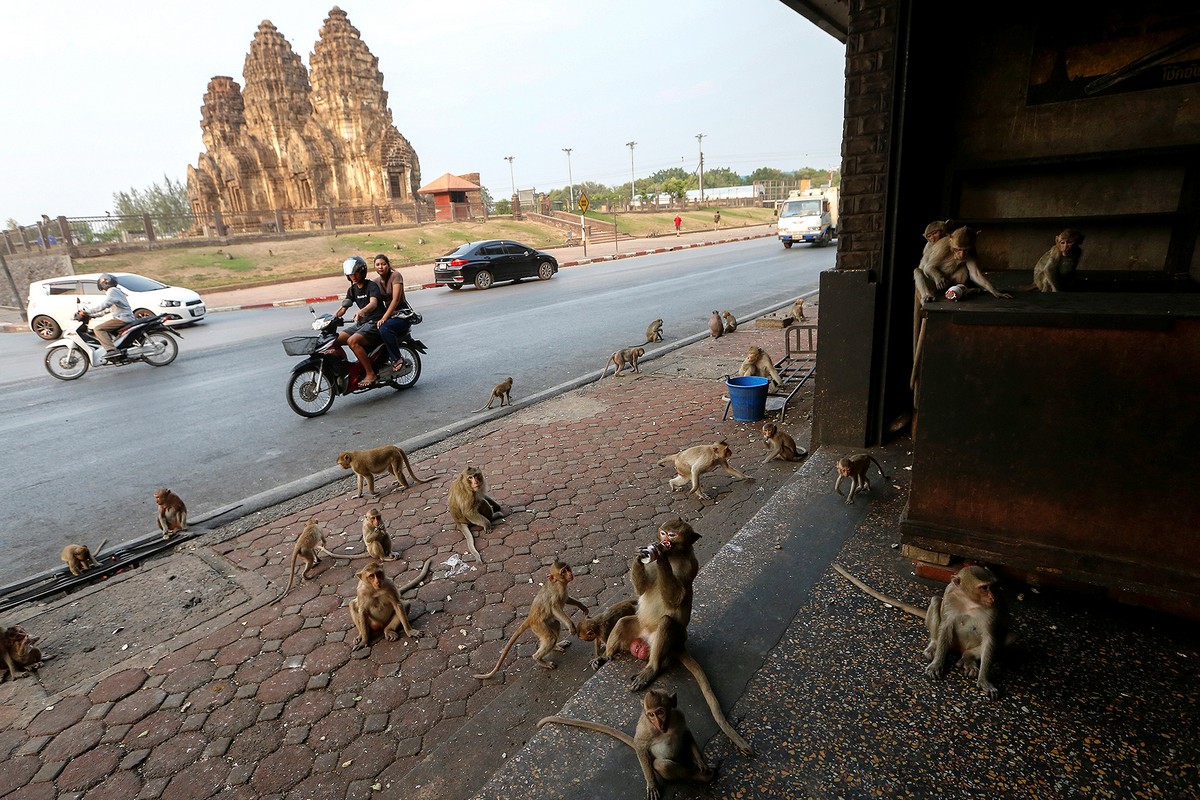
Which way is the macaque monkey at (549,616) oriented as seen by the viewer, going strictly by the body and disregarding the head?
to the viewer's right

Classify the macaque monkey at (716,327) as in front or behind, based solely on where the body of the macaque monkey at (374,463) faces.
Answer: behind

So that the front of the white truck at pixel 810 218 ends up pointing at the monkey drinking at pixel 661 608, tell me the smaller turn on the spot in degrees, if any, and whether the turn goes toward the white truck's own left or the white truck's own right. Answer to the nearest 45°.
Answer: approximately 45° to the white truck's own left

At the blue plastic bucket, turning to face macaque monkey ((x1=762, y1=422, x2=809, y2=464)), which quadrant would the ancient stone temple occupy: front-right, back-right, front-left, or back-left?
back-right

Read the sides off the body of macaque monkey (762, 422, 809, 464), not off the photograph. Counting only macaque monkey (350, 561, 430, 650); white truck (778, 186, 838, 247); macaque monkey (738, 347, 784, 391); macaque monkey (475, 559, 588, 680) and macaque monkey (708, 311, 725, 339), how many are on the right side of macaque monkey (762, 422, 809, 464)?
3

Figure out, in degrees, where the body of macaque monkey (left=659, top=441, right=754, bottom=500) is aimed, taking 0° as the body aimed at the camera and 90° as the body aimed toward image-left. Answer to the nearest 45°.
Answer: approximately 270°

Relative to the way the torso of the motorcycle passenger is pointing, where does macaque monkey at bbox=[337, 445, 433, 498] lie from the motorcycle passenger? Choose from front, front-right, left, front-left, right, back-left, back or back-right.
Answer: front-left

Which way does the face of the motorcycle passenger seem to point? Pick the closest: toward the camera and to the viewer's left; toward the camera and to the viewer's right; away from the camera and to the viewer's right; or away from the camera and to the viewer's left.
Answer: toward the camera and to the viewer's left

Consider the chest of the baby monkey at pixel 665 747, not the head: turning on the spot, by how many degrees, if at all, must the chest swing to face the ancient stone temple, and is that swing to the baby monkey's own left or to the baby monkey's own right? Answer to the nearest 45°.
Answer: approximately 180°

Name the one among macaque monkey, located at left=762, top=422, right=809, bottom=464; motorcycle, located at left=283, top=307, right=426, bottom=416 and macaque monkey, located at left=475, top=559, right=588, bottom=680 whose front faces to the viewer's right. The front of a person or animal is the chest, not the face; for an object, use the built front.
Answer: macaque monkey, located at left=475, top=559, right=588, bottom=680

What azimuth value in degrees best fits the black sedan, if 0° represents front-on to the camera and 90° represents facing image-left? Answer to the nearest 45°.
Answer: approximately 225°

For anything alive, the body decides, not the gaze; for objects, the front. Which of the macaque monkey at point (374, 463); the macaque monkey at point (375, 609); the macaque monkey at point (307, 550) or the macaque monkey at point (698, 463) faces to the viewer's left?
the macaque monkey at point (374, 463)

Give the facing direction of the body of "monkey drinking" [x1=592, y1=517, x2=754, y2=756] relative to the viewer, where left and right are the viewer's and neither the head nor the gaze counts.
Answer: facing the viewer and to the left of the viewer

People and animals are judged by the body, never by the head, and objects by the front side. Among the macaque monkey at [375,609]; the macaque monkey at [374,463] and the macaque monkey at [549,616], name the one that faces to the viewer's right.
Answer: the macaque monkey at [549,616]

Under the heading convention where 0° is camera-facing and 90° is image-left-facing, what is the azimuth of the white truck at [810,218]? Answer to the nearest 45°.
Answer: approximately 45°

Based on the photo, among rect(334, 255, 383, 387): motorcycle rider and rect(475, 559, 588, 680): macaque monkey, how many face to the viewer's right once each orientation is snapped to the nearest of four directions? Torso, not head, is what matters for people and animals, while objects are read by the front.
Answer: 1

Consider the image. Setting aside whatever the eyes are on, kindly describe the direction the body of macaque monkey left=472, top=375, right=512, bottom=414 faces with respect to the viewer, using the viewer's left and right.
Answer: facing away from the viewer and to the right of the viewer
